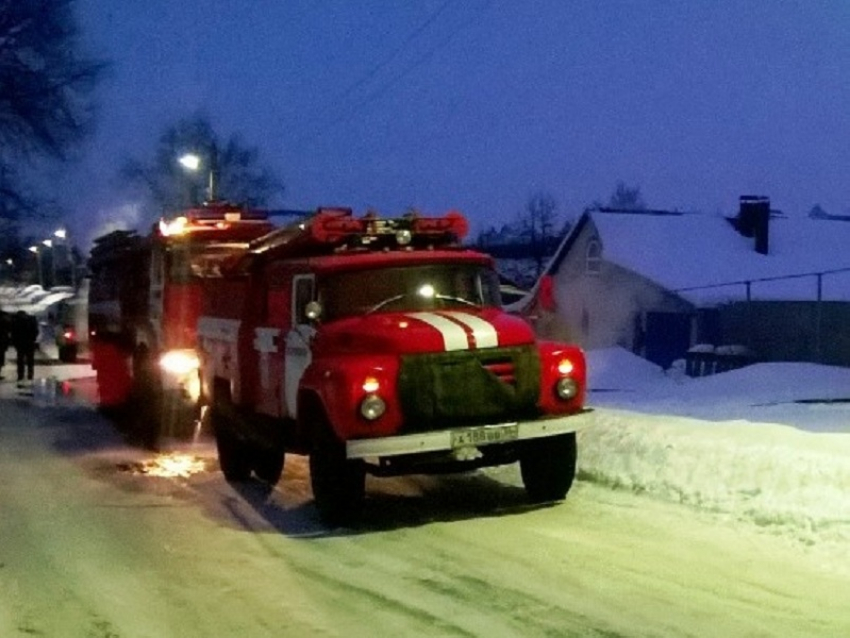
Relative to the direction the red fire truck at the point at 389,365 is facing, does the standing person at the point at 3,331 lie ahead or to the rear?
to the rear

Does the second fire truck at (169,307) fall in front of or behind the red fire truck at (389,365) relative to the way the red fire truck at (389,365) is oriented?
behind

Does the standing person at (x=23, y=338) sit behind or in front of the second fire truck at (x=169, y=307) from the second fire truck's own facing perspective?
behind

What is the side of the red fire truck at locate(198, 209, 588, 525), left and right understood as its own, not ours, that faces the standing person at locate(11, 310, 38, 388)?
back

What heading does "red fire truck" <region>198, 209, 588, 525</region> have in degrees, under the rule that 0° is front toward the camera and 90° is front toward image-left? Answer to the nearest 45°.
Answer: approximately 315°

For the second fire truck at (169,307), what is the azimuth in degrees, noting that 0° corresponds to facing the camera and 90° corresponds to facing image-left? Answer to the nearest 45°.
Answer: approximately 315°
